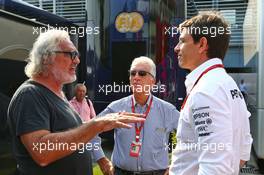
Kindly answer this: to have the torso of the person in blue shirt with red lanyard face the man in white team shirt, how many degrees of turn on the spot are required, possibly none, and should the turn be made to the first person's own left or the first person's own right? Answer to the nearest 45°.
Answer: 0° — they already face them

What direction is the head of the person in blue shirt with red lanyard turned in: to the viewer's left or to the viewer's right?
to the viewer's left

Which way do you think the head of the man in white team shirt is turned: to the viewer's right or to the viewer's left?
to the viewer's left

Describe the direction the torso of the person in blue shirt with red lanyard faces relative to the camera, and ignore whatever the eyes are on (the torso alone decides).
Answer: toward the camera
